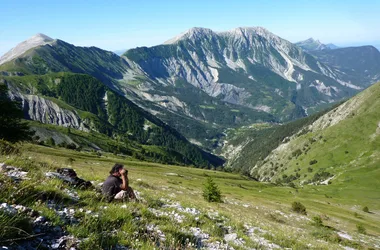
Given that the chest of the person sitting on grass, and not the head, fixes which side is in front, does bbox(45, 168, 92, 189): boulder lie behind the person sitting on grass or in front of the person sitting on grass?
behind

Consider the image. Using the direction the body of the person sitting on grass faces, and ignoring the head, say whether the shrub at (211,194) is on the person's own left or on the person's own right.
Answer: on the person's own left

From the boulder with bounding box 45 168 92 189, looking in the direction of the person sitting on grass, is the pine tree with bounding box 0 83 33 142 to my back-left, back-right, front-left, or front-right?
back-left

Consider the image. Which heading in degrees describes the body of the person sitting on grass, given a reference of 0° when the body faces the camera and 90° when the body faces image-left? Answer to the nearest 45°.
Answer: approximately 270°

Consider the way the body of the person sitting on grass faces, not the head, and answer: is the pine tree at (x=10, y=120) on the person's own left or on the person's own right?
on the person's own left

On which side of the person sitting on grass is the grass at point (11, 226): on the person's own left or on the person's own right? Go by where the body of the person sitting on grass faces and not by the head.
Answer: on the person's own right
